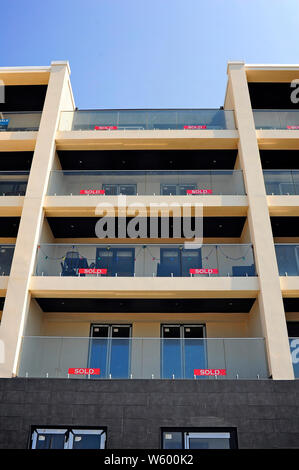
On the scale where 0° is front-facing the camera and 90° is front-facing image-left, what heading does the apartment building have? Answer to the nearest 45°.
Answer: approximately 0°
